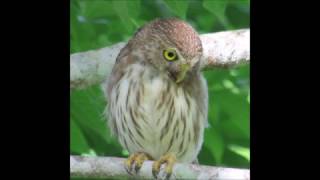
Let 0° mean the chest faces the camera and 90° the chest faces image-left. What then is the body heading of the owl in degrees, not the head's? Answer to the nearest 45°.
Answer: approximately 0°

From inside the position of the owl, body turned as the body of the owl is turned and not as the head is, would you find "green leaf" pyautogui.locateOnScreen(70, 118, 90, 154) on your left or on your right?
on your right

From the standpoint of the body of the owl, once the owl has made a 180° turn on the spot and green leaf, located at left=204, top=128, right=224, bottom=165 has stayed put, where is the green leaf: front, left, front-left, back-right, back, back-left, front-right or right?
front-right

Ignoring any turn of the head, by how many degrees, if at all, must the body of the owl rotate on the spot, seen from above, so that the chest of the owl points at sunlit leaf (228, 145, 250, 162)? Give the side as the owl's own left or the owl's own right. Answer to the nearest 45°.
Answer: approximately 135° to the owl's own left
